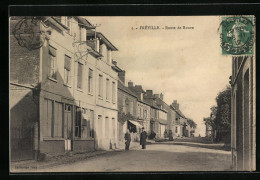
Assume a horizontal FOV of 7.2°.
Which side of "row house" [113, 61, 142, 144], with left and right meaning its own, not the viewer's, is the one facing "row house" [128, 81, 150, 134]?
left

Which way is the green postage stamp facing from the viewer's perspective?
toward the camera

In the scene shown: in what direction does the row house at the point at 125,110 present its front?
to the viewer's right
